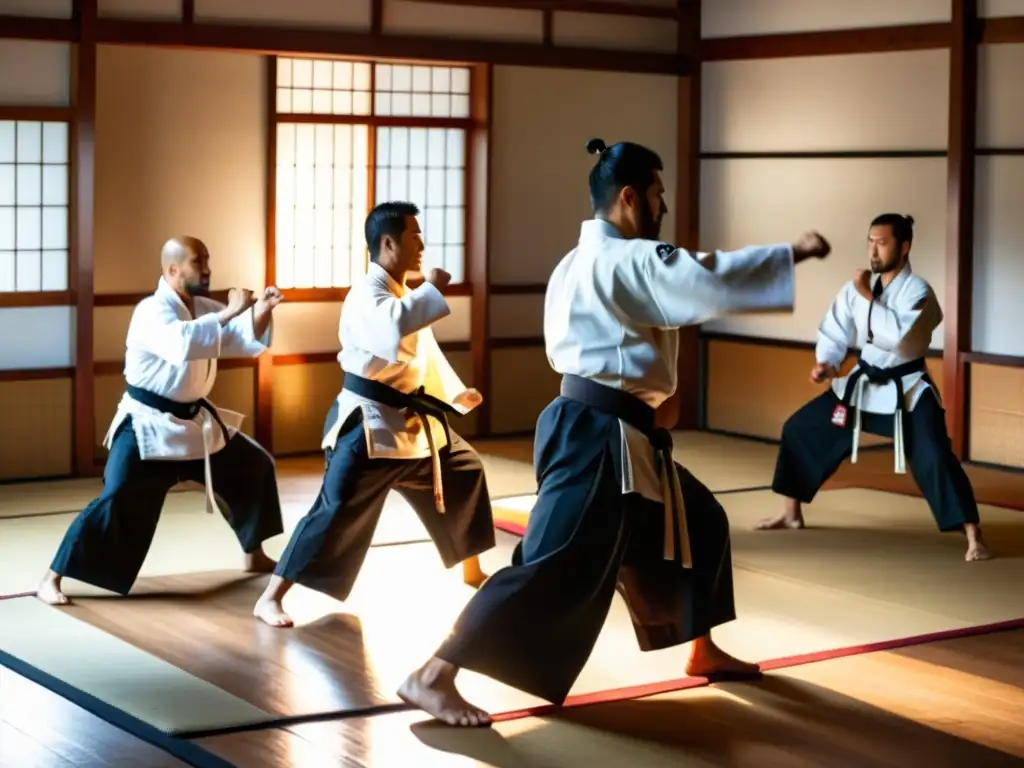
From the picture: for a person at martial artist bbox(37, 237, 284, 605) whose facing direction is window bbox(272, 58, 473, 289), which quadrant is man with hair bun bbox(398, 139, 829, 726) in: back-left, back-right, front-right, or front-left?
back-right

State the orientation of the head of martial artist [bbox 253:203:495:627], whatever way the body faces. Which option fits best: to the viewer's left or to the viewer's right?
to the viewer's right

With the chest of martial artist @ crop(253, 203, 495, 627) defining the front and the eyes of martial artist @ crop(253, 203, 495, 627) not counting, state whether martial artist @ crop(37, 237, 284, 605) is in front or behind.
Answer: behind

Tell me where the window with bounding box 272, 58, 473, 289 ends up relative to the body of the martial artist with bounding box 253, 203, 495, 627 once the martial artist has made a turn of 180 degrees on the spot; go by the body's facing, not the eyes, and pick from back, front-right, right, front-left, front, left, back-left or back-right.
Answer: right

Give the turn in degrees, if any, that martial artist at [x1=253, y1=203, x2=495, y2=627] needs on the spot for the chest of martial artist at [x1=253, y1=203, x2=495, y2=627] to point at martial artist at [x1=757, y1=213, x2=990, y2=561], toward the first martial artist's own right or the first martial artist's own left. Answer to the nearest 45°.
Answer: approximately 45° to the first martial artist's own left

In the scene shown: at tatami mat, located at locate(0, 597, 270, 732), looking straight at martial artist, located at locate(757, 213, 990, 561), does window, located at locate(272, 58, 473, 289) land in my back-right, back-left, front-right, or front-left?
front-left

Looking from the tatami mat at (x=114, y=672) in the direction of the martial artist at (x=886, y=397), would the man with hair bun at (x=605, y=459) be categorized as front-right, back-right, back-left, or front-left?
front-right

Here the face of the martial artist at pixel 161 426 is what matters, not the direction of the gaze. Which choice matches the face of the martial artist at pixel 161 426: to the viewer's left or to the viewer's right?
to the viewer's right

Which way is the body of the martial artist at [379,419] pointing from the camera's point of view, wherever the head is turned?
to the viewer's right

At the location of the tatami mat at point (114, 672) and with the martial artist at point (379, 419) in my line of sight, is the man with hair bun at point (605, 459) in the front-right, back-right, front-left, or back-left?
front-right
